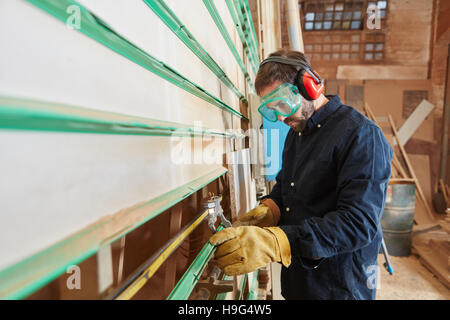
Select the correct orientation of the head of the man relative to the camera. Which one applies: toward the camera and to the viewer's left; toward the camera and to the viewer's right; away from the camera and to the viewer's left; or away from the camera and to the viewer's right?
toward the camera and to the viewer's left

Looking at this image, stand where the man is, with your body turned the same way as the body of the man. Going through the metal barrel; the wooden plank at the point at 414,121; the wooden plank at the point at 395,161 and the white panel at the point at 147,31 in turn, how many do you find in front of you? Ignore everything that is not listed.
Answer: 1

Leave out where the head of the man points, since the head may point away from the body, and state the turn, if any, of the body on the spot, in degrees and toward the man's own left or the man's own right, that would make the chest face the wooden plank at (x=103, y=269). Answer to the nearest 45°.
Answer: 0° — they already face it

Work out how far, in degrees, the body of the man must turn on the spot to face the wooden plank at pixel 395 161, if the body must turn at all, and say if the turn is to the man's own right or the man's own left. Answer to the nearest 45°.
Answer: approximately 135° to the man's own right

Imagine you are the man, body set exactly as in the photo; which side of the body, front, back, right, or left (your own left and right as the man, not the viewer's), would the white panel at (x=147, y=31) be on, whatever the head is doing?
front

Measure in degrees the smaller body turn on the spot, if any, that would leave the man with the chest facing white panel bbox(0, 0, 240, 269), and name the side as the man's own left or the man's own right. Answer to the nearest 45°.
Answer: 0° — they already face it

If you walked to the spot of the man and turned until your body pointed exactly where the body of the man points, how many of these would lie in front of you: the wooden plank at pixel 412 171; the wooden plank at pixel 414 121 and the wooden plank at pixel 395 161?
0

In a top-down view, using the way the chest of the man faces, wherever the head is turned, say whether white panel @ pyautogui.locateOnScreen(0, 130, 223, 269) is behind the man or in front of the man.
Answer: in front

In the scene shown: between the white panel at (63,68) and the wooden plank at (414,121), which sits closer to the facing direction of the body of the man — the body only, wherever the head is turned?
the white panel

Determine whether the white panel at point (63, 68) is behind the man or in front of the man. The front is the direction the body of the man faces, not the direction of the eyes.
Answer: in front

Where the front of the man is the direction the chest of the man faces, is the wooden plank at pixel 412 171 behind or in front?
behind

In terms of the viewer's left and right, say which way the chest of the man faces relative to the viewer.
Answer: facing the viewer and to the left of the viewer

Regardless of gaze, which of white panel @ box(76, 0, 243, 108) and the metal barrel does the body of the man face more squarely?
the white panel

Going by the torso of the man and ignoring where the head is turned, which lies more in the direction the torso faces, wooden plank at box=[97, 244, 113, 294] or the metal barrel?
the wooden plank
